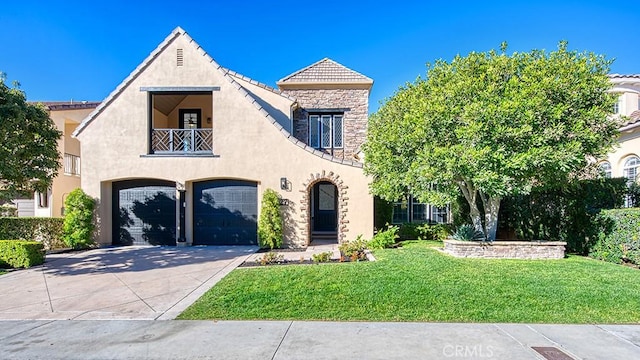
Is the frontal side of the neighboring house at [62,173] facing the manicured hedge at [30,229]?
yes

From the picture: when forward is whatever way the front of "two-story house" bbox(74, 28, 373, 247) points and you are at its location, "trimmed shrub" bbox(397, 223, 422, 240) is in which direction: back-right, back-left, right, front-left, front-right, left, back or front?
left

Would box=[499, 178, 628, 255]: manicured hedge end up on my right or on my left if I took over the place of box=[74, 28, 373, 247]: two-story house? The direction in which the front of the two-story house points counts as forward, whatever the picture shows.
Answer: on my left

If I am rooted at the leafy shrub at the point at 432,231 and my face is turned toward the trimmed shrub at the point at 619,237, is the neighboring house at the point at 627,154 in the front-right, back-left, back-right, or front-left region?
front-left

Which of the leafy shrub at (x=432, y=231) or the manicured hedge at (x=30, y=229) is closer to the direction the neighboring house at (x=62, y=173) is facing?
the manicured hedge

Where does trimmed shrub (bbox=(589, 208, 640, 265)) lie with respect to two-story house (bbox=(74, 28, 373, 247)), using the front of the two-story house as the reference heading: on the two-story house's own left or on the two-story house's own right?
on the two-story house's own left

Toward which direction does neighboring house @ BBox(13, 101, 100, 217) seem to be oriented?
toward the camera

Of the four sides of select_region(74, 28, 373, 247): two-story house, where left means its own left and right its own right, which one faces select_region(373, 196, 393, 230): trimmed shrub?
left

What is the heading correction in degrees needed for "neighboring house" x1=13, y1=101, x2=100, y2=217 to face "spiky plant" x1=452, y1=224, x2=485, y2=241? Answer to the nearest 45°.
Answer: approximately 45° to its left

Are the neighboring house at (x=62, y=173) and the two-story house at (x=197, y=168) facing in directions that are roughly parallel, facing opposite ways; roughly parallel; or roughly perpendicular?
roughly parallel

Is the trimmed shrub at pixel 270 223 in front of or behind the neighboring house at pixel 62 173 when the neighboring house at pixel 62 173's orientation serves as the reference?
in front

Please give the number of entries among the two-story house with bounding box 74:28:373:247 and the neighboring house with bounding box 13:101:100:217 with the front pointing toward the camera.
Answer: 2

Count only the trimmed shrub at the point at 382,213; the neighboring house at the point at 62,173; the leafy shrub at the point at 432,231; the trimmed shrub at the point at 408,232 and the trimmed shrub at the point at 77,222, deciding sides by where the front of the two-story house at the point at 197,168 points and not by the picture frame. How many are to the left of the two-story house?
3
